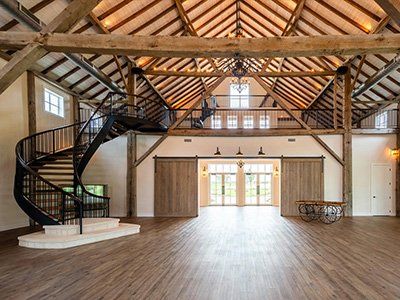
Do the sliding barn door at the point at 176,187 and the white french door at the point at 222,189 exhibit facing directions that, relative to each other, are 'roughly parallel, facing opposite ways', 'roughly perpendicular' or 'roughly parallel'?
roughly parallel

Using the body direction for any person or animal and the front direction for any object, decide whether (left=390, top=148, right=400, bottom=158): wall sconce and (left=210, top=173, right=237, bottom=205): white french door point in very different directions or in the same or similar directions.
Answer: same or similar directions

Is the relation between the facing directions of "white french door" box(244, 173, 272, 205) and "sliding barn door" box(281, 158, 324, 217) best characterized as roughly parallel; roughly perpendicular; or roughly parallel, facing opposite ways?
roughly parallel

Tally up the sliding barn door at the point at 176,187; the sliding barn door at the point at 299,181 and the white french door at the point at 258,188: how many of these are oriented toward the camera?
3

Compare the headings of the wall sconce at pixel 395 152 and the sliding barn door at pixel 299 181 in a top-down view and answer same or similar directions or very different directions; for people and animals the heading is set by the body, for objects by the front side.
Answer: same or similar directions

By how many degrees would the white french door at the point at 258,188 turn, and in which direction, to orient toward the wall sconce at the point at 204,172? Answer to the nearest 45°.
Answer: approximately 90° to its right

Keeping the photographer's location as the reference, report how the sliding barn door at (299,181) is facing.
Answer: facing the viewer

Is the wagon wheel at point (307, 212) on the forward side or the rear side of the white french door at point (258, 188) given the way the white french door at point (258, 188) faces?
on the forward side

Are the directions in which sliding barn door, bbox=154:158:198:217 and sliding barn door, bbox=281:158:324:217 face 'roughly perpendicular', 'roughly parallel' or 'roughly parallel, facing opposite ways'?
roughly parallel

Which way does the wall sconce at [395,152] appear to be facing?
toward the camera

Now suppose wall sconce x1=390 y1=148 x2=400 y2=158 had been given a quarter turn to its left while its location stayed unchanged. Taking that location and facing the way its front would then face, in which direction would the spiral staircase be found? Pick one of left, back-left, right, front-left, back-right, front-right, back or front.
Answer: back-right

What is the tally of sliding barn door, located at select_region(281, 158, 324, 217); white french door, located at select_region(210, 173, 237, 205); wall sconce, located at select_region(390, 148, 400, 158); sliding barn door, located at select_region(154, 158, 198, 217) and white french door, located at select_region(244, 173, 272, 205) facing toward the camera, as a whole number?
5

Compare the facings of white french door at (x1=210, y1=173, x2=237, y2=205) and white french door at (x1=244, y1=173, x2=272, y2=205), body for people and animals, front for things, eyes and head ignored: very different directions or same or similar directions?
same or similar directions
